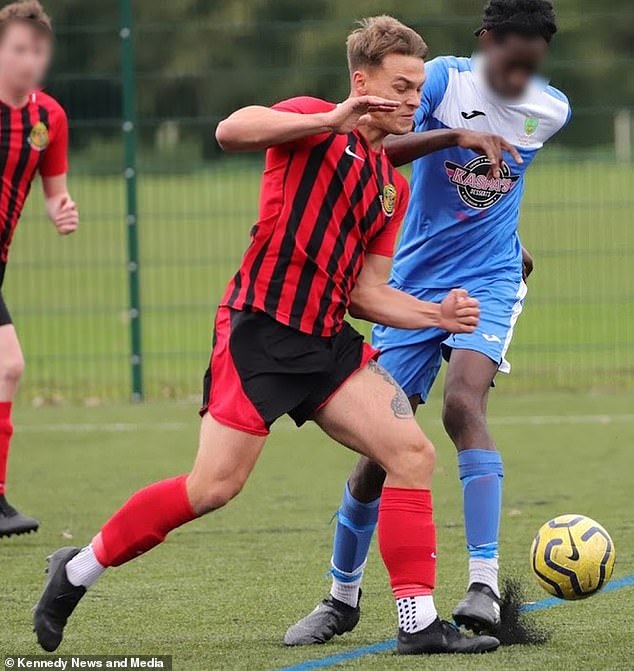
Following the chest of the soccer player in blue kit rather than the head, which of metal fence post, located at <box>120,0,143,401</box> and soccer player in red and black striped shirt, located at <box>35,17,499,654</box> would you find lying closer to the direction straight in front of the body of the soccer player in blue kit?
the soccer player in red and black striped shirt

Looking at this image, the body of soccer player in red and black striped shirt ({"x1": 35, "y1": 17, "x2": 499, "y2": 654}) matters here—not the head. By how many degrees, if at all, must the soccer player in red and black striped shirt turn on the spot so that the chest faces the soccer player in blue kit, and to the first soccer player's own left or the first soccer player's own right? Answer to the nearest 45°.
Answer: approximately 90° to the first soccer player's own left

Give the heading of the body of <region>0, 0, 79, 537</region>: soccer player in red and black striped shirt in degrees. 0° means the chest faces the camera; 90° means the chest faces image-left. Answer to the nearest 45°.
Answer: approximately 0°

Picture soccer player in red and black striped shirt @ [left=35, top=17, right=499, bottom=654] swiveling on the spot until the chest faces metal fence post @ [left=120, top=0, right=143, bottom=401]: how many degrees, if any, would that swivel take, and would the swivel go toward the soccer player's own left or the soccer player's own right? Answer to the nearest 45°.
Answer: approximately 135° to the soccer player's own left

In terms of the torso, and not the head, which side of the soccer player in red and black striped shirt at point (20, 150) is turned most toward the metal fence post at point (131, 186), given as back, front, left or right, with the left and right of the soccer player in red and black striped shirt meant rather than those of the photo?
back

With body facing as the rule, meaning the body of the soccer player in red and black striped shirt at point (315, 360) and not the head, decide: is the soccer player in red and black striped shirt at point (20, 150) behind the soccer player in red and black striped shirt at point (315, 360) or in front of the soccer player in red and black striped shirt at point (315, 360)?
behind

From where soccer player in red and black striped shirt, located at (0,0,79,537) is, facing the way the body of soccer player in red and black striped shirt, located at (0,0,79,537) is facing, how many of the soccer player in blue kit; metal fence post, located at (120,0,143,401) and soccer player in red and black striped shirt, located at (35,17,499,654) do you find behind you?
1

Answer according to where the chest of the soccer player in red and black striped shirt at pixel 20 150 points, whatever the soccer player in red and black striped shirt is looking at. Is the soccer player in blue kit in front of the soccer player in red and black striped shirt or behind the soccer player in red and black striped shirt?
in front
